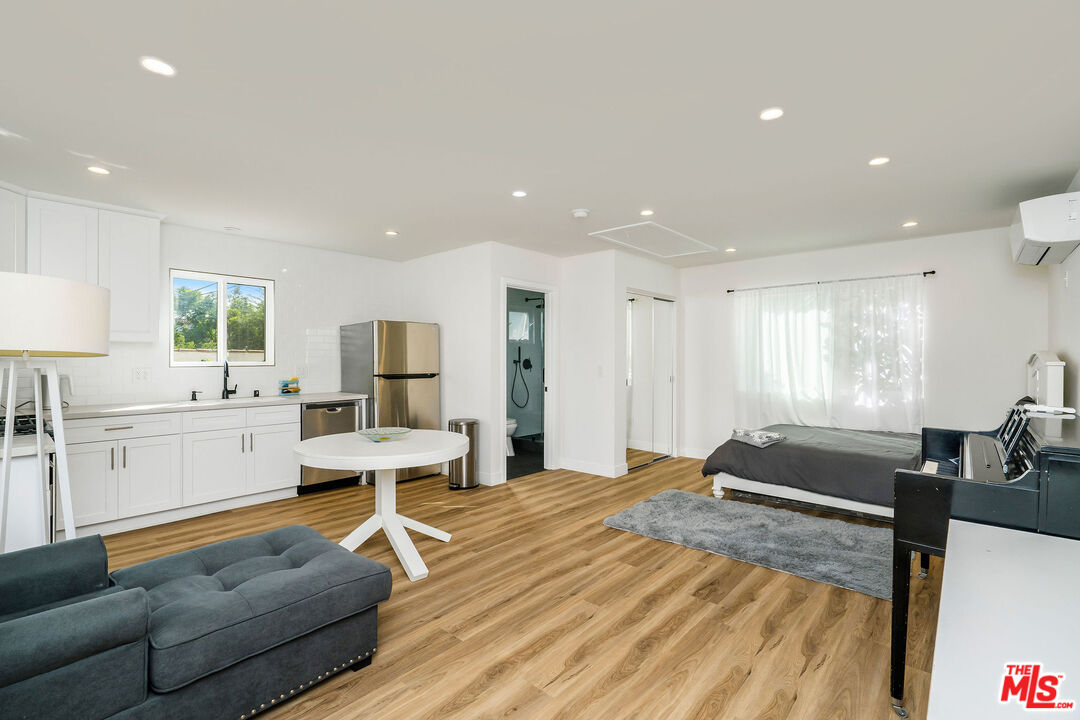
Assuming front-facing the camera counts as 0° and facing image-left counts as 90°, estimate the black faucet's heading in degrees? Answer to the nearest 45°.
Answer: approximately 0°

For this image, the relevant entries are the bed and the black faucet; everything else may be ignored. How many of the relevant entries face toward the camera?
1

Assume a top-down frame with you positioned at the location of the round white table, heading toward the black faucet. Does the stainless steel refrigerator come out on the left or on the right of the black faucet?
right

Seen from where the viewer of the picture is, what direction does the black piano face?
facing to the left of the viewer

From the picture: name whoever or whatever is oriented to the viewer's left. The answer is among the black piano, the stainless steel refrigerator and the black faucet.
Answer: the black piano

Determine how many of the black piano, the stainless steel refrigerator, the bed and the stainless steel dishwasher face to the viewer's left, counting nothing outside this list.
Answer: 2

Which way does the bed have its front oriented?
to the viewer's left

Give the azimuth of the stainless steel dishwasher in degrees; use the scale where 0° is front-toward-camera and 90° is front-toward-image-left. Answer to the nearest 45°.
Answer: approximately 315°
